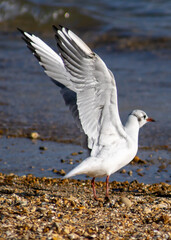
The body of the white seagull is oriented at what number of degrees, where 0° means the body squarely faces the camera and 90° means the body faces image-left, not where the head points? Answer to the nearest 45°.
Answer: approximately 270°

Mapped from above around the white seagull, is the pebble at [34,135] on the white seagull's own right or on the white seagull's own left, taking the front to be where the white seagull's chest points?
on the white seagull's own left
